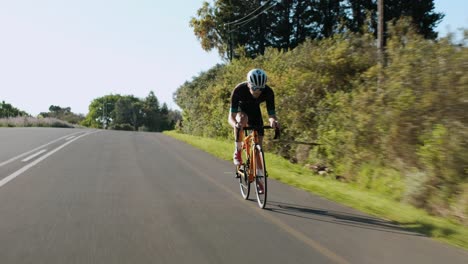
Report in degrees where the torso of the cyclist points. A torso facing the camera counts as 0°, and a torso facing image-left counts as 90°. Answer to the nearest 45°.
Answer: approximately 0°
